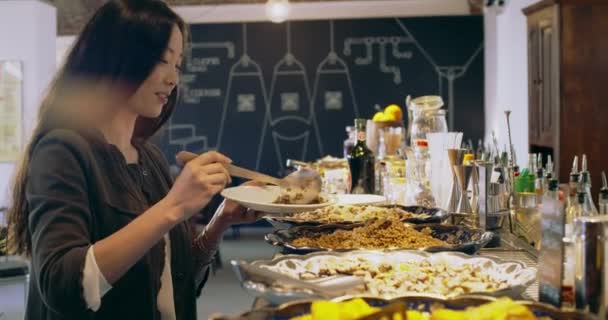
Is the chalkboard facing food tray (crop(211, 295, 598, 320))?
yes

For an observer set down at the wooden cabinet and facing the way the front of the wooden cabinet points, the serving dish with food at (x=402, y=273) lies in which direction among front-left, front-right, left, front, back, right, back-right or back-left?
left

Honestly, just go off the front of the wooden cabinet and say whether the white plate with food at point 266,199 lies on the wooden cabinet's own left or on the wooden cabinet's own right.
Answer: on the wooden cabinet's own left

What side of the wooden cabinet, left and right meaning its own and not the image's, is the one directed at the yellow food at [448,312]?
left

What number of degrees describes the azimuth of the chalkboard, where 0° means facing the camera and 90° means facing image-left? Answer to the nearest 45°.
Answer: approximately 0°

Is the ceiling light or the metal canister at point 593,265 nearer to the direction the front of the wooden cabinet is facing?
the ceiling light

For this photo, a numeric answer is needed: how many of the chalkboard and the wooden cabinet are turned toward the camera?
1

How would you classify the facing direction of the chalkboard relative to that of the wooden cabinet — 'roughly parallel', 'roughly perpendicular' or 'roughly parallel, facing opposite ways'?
roughly perpendicular

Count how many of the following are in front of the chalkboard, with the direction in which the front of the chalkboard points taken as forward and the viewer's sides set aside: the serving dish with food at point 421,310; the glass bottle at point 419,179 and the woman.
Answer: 3

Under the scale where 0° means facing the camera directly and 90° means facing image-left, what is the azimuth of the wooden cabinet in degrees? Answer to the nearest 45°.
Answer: approximately 90°

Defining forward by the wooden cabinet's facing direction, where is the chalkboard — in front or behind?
in front

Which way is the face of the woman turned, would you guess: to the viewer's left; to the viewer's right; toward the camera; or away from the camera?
to the viewer's right
